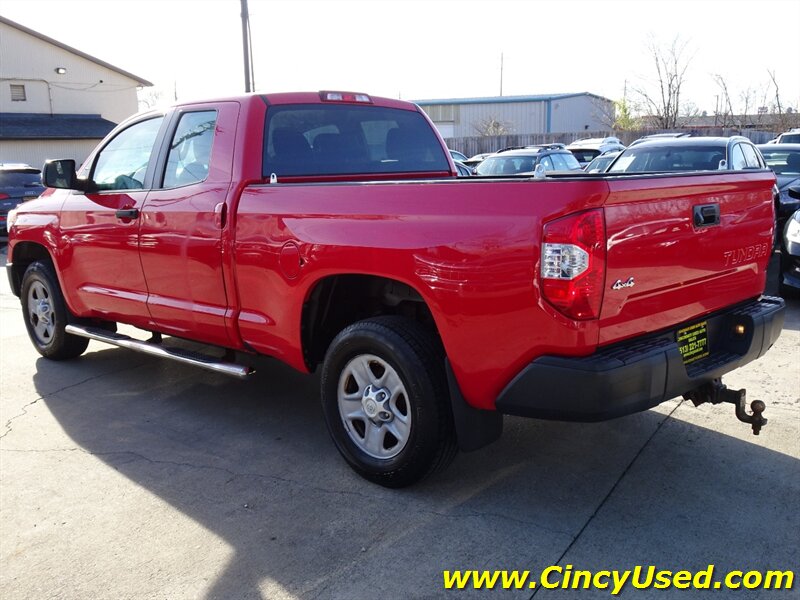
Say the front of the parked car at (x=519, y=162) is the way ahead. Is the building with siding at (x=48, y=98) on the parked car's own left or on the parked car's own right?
on the parked car's own right

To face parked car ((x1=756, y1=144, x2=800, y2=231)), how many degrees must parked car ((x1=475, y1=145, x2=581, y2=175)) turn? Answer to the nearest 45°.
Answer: approximately 90° to its left

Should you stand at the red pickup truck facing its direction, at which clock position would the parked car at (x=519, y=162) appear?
The parked car is roughly at 2 o'clock from the red pickup truck.

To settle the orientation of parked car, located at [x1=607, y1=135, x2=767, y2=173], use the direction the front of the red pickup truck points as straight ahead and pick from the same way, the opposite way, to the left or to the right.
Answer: to the left

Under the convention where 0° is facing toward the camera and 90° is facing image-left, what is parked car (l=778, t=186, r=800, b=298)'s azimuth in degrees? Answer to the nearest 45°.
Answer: approximately 45°

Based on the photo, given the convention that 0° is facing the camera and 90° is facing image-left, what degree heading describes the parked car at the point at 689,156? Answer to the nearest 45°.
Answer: approximately 45°

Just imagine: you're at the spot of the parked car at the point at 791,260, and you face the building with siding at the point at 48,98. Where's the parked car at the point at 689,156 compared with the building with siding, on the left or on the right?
right

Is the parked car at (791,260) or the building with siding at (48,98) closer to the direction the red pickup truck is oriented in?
the building with siding

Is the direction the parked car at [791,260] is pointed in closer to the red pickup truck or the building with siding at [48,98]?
the red pickup truck

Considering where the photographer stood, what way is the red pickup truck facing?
facing away from the viewer and to the left of the viewer

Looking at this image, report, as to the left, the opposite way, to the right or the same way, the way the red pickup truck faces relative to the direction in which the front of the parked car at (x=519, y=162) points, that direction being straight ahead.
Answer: to the right
